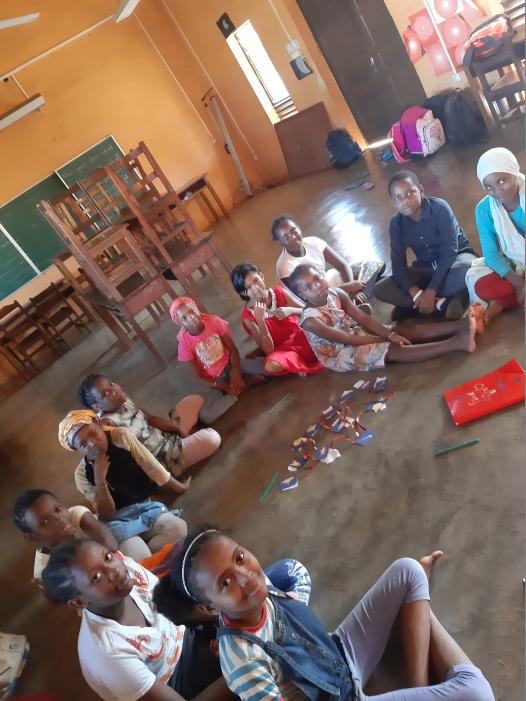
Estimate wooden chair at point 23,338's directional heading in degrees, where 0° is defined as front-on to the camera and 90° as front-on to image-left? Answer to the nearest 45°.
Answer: approximately 315°

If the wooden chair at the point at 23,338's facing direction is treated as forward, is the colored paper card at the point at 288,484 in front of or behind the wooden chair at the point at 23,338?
in front

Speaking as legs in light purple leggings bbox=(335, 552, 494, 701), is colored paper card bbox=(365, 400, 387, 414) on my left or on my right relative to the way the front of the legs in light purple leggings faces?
on my left

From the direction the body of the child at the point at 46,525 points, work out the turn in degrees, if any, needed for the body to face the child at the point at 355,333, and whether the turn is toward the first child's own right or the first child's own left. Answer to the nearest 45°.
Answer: approximately 45° to the first child's own left

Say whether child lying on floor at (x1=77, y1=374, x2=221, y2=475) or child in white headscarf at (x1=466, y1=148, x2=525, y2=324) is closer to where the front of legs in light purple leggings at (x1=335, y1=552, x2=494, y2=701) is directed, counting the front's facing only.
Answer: the child in white headscarf

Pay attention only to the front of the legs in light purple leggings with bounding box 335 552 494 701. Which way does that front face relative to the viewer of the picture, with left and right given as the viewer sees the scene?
facing to the right of the viewer

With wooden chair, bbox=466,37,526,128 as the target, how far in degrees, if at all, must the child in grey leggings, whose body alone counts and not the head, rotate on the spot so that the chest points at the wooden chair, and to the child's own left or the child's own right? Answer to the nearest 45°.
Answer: approximately 45° to the child's own left

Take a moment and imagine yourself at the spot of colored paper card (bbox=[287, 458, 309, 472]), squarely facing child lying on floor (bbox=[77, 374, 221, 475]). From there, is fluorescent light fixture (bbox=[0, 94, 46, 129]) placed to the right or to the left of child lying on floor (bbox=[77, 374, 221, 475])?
right

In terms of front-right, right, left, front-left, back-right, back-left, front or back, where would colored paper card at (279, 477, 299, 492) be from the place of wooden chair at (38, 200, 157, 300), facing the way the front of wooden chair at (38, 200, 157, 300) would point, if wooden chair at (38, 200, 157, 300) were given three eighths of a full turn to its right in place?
front-left

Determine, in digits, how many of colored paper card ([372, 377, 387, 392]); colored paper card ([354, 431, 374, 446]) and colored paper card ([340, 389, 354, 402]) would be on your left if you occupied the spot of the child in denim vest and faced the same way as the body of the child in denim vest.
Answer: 3
